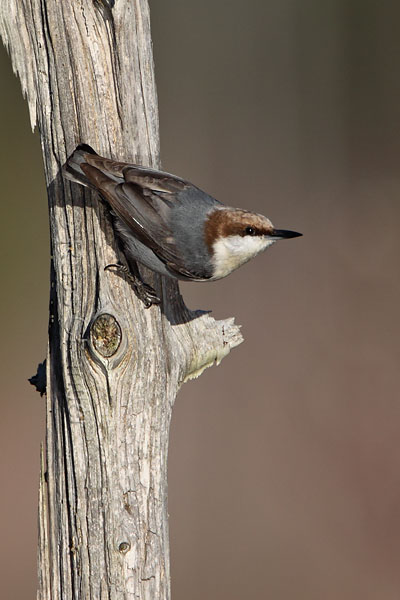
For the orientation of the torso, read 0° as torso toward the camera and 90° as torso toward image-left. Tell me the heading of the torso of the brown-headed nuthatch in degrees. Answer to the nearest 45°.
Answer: approximately 270°
